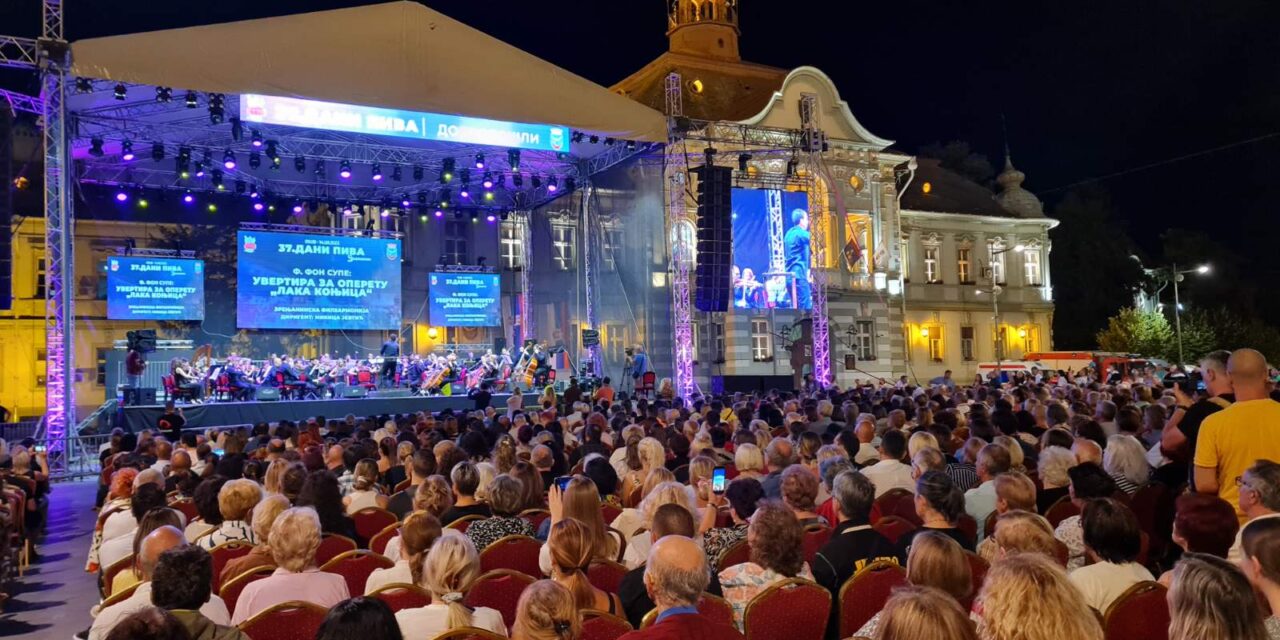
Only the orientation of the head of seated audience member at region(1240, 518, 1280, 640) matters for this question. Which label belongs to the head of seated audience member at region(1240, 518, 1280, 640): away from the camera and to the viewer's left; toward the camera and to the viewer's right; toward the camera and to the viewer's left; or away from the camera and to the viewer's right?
away from the camera and to the viewer's left

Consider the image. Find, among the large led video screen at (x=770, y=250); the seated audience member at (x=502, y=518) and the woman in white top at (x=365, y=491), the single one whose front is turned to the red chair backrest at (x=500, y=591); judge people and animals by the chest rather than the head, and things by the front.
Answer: the large led video screen

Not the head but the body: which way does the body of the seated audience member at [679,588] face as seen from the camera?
away from the camera

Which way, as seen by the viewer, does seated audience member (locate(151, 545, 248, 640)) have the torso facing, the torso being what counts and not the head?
away from the camera

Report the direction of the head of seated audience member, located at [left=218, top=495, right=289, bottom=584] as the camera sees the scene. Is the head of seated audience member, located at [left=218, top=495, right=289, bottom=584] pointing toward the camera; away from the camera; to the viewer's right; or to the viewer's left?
away from the camera

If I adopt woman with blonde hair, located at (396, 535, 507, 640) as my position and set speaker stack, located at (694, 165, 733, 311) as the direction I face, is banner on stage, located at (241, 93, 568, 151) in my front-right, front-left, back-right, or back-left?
front-left

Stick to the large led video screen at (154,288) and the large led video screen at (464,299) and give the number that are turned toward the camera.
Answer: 2

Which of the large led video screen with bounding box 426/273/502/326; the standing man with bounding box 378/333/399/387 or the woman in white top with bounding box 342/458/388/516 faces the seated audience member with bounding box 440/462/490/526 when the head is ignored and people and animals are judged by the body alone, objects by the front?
the large led video screen

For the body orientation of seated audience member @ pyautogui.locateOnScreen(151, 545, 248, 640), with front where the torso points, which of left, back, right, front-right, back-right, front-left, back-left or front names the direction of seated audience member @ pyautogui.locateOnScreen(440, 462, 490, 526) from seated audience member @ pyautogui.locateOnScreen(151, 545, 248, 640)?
front-right

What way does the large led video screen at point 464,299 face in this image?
toward the camera

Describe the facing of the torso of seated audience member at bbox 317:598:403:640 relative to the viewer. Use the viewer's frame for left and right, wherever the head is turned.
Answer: facing away from the viewer

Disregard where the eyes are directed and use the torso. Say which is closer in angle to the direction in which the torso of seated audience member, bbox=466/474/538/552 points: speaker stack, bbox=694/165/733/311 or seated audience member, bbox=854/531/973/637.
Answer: the speaker stack

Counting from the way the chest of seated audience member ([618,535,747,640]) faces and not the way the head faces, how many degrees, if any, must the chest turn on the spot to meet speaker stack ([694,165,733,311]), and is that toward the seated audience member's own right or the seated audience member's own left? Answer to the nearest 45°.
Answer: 0° — they already face it

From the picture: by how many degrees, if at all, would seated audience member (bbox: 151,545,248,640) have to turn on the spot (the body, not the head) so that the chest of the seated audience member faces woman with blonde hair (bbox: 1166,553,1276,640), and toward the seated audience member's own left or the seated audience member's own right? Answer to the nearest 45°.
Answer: approximately 135° to the seated audience member's own right

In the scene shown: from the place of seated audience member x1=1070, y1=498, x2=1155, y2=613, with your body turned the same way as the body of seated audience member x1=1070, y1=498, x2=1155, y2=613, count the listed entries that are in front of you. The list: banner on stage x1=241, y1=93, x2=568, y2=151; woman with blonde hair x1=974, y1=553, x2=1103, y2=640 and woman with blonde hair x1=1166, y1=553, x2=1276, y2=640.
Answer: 1

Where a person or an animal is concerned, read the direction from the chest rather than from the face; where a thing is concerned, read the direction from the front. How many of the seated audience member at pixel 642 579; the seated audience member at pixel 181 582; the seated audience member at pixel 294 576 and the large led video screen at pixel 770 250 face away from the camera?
3

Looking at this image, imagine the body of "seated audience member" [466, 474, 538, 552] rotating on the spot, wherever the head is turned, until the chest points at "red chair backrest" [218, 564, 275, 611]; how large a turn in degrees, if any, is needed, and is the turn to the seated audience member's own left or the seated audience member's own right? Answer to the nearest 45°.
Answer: approximately 135° to the seated audience member's own left

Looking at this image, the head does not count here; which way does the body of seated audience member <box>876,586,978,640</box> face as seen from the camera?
away from the camera

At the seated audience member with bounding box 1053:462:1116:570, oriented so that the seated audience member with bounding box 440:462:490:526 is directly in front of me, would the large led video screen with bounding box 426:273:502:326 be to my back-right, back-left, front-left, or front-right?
front-right

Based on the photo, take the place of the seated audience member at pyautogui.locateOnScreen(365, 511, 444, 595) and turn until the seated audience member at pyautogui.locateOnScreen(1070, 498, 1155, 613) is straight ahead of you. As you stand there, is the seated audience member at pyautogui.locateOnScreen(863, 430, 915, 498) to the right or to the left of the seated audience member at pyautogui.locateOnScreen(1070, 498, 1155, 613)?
left
